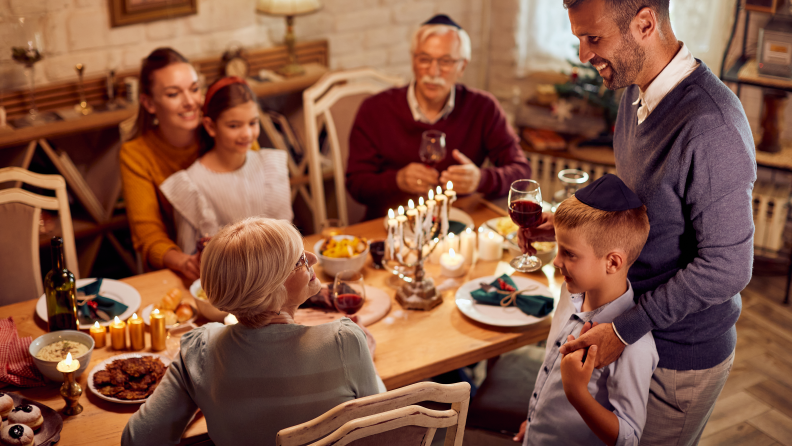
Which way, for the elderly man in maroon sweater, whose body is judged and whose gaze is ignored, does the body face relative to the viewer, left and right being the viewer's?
facing the viewer

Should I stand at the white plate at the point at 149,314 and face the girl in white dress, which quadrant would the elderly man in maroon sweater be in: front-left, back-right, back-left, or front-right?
front-right

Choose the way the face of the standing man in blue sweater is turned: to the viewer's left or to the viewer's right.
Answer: to the viewer's left

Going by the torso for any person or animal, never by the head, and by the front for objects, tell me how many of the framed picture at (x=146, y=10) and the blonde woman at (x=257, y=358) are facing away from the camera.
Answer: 1

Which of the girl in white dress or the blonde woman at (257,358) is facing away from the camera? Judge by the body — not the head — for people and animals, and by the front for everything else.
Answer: the blonde woman

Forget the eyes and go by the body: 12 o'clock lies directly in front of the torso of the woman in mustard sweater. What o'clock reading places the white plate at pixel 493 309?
The white plate is roughly at 12 o'clock from the woman in mustard sweater.

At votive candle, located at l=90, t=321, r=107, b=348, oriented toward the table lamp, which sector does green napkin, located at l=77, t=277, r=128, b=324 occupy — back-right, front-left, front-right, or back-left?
front-left

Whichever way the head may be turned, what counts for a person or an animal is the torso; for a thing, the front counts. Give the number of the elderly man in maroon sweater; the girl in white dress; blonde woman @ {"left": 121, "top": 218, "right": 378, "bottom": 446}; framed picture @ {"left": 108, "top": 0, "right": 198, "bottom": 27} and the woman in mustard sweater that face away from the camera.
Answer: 1

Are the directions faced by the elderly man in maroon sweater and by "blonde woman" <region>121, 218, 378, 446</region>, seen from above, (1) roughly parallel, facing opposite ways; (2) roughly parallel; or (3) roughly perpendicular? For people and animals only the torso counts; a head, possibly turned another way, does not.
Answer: roughly parallel, facing opposite ways

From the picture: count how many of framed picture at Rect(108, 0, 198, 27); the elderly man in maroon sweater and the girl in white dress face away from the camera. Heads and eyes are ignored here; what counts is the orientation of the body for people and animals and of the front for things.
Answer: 0

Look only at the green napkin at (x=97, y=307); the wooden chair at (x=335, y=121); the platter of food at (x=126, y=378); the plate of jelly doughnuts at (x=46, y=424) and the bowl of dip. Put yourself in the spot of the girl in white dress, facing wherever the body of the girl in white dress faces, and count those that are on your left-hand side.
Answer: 1

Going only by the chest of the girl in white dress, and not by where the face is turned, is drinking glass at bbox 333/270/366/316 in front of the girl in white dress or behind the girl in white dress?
in front

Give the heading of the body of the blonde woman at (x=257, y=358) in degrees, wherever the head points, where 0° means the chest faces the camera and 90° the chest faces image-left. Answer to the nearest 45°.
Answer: approximately 180°

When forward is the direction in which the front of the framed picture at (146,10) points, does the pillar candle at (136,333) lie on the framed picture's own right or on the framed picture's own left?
on the framed picture's own right

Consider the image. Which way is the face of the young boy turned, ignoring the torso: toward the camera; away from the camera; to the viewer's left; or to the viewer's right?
to the viewer's left

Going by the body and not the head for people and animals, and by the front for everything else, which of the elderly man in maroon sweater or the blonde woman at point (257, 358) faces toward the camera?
the elderly man in maroon sweater

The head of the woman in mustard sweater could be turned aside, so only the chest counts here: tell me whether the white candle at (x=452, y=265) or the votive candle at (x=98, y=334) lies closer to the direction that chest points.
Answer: the white candle

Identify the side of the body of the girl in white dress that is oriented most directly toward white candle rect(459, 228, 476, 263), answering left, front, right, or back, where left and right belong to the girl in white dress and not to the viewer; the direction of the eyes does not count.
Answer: front

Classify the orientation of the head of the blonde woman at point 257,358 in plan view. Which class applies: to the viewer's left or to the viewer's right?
to the viewer's right

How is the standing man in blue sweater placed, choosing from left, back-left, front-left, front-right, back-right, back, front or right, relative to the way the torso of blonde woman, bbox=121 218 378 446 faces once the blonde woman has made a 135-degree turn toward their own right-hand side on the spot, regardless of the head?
front-left
